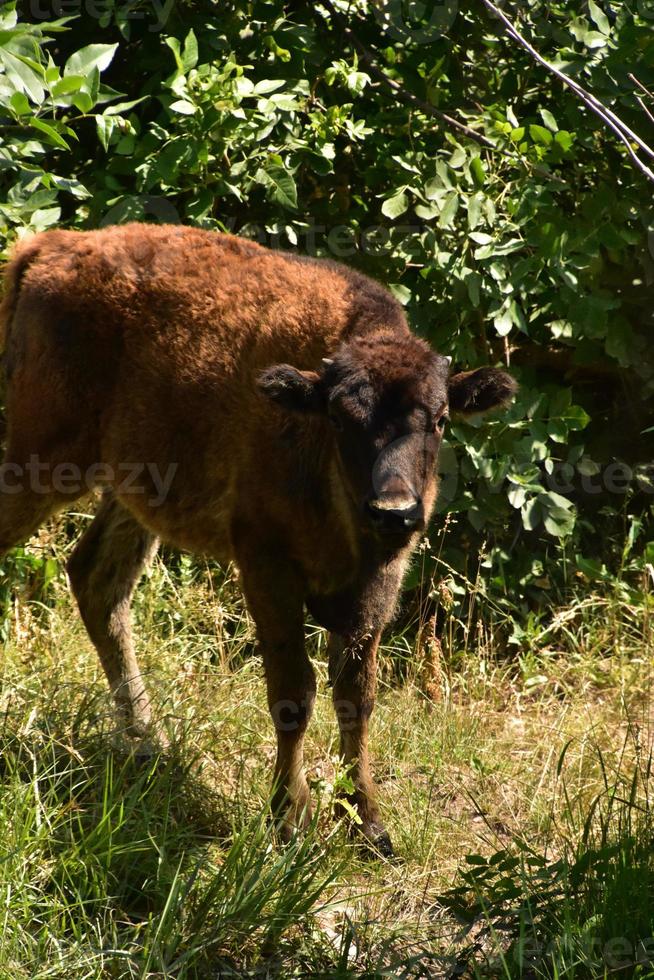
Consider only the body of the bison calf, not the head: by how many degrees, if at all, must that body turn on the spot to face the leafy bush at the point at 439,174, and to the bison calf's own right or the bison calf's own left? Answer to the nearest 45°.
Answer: approximately 135° to the bison calf's own left

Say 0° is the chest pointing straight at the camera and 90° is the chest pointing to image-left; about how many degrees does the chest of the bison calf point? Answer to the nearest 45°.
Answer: approximately 315°
